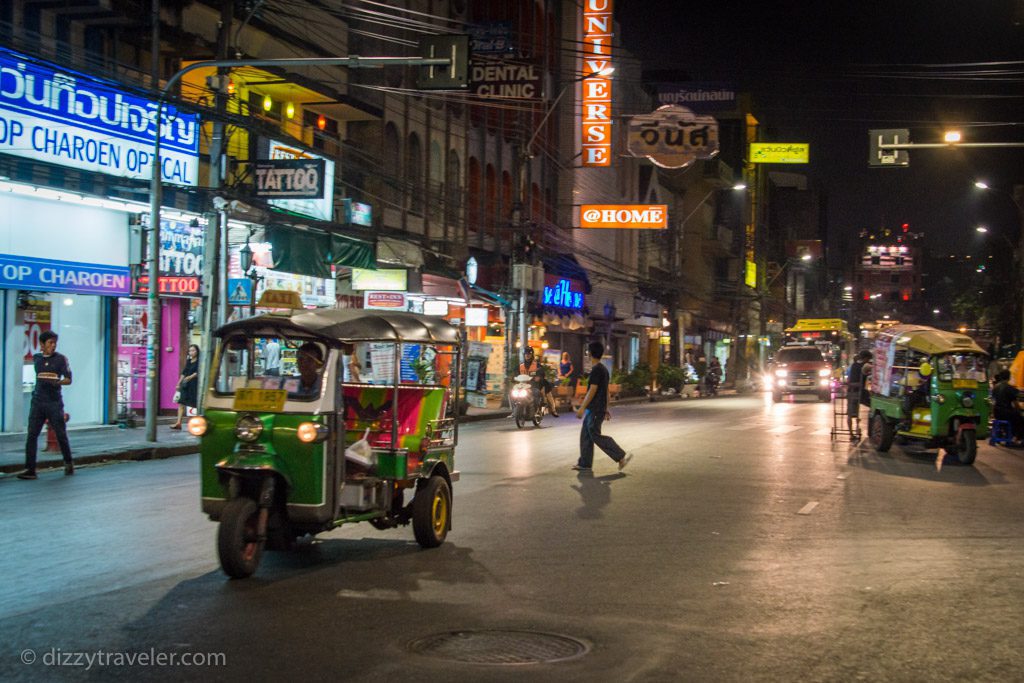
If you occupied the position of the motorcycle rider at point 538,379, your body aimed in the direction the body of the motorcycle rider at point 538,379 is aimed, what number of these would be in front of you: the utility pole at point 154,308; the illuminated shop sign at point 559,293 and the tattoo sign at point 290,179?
2

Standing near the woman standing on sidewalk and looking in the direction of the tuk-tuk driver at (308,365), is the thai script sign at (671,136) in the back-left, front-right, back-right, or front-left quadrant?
back-left

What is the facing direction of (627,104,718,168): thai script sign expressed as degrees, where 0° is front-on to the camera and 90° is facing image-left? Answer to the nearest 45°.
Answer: approximately 0°

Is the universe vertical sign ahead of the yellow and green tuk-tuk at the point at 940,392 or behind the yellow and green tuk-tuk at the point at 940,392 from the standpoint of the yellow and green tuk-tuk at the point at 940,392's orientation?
behind

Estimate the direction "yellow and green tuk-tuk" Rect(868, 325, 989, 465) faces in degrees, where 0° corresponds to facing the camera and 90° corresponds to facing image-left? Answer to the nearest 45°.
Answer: approximately 315°

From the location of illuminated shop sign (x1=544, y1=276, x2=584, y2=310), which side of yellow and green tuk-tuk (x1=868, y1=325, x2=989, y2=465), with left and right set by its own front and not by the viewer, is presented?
back

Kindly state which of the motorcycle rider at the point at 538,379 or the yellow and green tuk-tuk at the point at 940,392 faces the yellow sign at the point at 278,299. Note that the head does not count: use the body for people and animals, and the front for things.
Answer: the motorcycle rider

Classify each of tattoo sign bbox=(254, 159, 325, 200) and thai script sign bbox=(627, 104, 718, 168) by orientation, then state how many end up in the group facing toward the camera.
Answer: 2

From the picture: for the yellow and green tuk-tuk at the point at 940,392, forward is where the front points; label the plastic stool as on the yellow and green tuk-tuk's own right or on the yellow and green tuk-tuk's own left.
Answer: on the yellow and green tuk-tuk's own left

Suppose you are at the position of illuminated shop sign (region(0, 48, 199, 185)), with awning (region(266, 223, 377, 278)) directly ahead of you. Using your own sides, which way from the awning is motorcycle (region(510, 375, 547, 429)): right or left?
right

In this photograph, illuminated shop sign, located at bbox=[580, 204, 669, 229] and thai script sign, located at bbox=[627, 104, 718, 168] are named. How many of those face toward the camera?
2

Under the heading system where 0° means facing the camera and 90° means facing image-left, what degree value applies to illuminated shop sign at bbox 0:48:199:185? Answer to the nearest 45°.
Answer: approximately 315°
